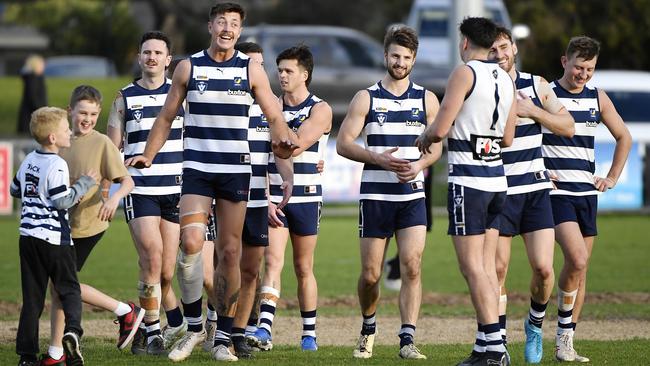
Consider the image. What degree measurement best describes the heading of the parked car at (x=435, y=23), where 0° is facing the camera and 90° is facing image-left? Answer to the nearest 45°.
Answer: approximately 0°

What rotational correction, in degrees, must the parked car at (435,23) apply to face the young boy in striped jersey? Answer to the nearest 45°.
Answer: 0° — it already faces them
